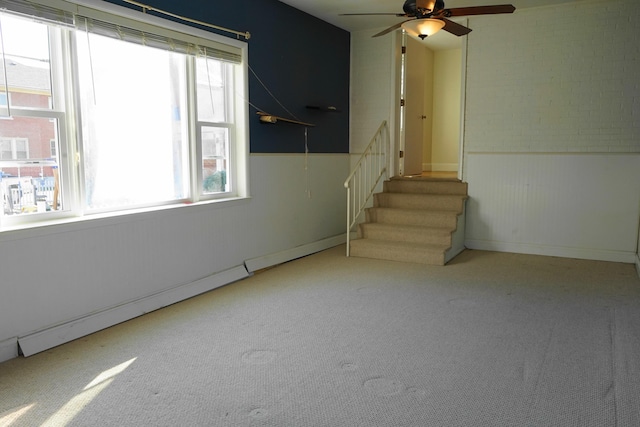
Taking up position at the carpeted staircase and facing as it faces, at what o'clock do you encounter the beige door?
The beige door is roughly at 6 o'clock from the carpeted staircase.

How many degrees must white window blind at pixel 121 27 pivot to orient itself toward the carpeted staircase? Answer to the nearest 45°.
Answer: approximately 45° to its left

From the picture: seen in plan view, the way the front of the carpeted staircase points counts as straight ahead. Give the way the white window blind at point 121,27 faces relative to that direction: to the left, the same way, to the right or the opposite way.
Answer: to the left

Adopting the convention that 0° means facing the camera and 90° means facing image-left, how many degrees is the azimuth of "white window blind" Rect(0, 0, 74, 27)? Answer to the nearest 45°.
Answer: approximately 315°

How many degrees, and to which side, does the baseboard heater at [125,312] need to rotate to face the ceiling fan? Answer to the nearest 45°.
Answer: approximately 45° to its left

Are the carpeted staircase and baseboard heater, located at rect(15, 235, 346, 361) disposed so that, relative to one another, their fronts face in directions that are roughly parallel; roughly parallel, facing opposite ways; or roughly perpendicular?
roughly perpendicular

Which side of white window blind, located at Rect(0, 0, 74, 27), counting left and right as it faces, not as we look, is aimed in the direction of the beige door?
left

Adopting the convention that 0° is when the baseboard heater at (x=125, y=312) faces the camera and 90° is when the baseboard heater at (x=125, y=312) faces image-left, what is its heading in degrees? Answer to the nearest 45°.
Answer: approximately 315°

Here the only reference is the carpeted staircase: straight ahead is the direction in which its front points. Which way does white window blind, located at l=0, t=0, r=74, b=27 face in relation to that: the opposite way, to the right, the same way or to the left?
to the left

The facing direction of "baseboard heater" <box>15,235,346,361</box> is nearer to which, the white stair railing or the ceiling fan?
the ceiling fan
